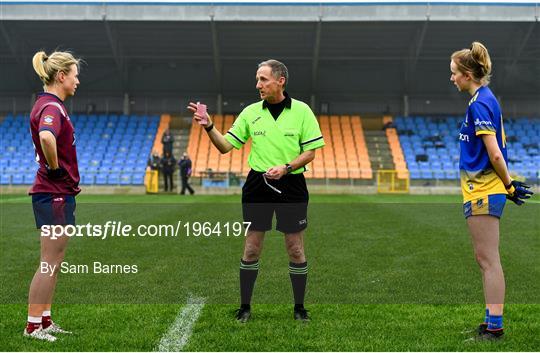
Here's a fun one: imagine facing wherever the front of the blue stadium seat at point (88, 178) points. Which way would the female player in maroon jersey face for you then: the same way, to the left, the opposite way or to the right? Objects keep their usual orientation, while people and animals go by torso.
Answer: to the left

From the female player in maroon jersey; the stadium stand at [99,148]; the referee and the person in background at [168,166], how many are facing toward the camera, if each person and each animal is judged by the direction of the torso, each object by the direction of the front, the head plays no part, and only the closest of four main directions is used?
3

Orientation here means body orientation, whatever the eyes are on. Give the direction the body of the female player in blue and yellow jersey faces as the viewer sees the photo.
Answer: to the viewer's left

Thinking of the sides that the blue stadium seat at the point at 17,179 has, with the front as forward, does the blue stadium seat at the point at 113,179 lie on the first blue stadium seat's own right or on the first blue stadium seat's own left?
on the first blue stadium seat's own left

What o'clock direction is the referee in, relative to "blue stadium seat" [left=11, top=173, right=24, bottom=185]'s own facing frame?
The referee is roughly at 12 o'clock from the blue stadium seat.

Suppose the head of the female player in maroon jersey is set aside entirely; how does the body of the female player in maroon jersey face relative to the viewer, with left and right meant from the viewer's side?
facing to the right of the viewer

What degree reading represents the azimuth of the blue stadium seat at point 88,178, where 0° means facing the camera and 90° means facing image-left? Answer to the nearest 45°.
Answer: approximately 0°

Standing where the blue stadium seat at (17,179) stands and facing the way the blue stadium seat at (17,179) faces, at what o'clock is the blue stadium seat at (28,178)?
the blue stadium seat at (28,178) is roughly at 9 o'clock from the blue stadium seat at (17,179).

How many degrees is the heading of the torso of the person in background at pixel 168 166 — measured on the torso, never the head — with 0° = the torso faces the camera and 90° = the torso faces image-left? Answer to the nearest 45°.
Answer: approximately 0°

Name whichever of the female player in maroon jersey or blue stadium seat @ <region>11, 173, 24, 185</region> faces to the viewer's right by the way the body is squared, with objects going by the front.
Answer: the female player in maroon jersey

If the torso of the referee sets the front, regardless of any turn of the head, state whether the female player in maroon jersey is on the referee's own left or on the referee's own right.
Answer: on the referee's own right
